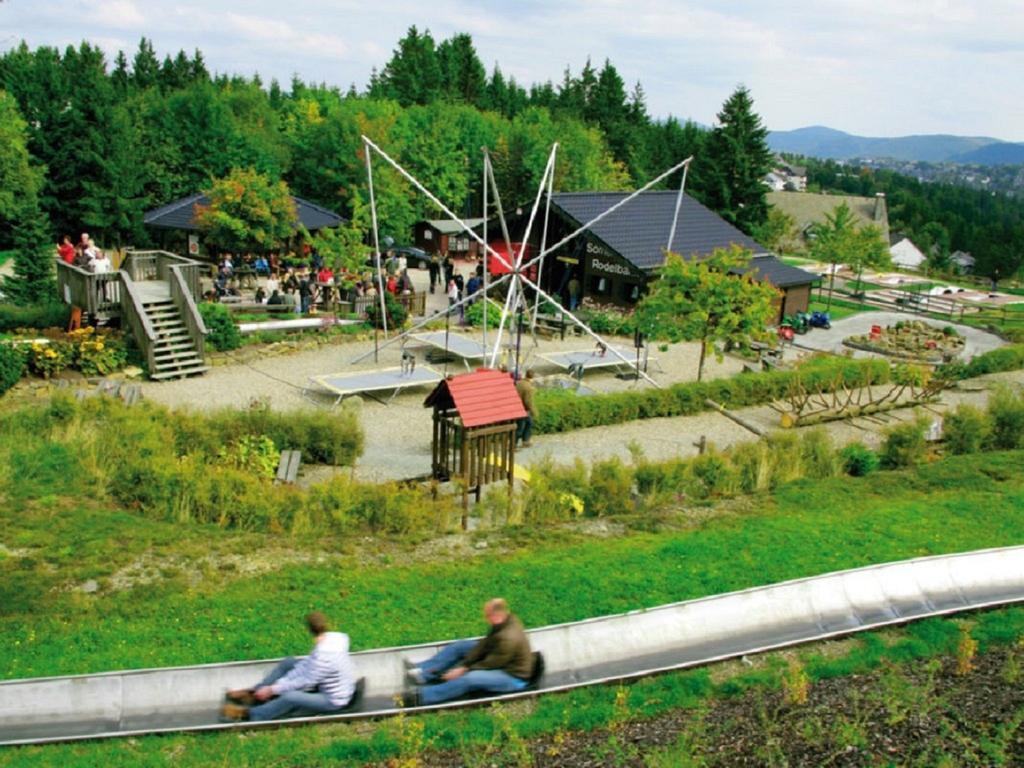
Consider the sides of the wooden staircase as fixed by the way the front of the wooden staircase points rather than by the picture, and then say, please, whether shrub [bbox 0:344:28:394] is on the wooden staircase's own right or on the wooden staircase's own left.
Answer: on the wooden staircase's own right

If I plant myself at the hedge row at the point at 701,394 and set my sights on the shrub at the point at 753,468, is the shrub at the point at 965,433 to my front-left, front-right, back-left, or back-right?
front-left

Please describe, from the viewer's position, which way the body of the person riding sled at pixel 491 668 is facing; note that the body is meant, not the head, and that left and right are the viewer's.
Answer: facing to the left of the viewer

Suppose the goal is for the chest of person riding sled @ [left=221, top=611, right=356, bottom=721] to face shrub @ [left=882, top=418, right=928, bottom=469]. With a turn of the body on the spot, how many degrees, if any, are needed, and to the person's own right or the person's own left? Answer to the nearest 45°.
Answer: approximately 135° to the person's own right

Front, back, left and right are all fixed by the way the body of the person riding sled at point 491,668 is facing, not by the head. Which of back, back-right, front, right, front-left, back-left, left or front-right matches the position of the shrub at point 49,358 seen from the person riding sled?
front-right

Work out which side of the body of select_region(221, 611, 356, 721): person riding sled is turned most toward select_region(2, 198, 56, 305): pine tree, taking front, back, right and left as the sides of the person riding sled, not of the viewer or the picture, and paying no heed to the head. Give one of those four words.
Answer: right

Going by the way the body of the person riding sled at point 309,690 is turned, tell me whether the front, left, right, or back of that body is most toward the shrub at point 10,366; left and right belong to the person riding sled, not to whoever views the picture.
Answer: right

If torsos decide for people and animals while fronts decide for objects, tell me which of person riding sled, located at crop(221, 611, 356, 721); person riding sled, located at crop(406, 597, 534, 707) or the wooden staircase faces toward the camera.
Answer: the wooden staircase

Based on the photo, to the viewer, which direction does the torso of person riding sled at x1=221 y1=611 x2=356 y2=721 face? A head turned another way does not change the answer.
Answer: to the viewer's left

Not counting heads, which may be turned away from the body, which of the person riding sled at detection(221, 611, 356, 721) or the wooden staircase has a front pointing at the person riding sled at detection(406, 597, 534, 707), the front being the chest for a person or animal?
the wooden staircase

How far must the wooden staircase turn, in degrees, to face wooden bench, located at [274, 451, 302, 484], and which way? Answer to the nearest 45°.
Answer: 0° — it already faces it

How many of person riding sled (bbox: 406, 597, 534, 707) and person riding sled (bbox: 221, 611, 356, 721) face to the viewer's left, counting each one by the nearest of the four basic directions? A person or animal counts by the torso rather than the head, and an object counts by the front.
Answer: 2

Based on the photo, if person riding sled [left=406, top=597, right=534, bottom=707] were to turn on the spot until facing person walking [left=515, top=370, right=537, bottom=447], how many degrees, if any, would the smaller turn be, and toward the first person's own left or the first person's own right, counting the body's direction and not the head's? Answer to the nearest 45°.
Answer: approximately 90° to the first person's own right

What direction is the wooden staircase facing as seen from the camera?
toward the camera
